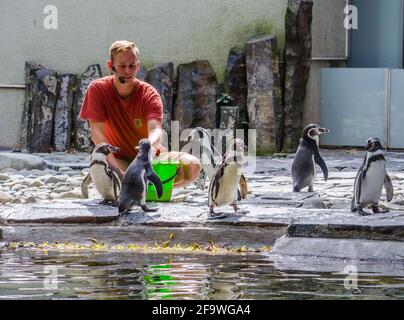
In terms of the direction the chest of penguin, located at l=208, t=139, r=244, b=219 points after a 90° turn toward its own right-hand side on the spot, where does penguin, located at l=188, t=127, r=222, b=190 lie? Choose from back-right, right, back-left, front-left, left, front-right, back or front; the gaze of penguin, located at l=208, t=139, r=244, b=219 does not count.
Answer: back-right

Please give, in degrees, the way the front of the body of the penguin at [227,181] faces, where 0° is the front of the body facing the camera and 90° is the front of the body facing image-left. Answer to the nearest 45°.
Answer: approximately 315°

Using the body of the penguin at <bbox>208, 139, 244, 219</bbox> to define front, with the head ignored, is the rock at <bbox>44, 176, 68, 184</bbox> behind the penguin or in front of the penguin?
behind

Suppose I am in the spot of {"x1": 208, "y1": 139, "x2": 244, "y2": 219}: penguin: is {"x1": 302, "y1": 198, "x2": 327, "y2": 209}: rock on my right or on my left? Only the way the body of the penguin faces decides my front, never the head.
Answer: on my left

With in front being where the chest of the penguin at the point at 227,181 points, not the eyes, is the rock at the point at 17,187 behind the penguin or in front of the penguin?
behind

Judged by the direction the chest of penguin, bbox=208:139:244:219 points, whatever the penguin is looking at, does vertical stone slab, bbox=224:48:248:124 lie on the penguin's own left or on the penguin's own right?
on the penguin's own left

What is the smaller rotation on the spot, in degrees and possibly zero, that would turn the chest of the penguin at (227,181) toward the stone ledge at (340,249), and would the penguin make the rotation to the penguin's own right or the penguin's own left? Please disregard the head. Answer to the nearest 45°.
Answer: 0° — it already faces it

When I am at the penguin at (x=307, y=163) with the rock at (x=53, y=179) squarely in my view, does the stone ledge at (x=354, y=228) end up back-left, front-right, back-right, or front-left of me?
back-left
